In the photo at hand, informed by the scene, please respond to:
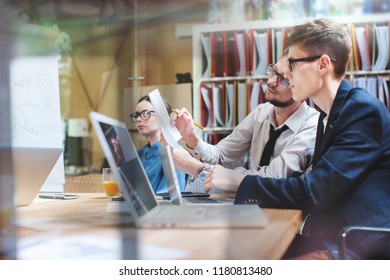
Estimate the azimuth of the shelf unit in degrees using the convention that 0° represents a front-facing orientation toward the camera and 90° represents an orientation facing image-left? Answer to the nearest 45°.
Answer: approximately 0°

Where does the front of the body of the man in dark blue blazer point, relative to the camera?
to the viewer's left

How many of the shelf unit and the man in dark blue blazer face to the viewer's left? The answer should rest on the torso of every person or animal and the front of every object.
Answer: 1

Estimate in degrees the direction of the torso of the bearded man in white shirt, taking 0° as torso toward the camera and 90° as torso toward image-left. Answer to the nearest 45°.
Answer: approximately 45°

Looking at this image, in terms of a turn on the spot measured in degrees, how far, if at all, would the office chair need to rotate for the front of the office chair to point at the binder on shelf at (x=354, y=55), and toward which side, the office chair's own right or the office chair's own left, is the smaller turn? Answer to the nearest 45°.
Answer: approximately 90° to the office chair's own right

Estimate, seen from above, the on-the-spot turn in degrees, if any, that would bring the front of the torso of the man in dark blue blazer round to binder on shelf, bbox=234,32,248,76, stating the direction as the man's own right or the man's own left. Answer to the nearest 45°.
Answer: approximately 90° to the man's own right
